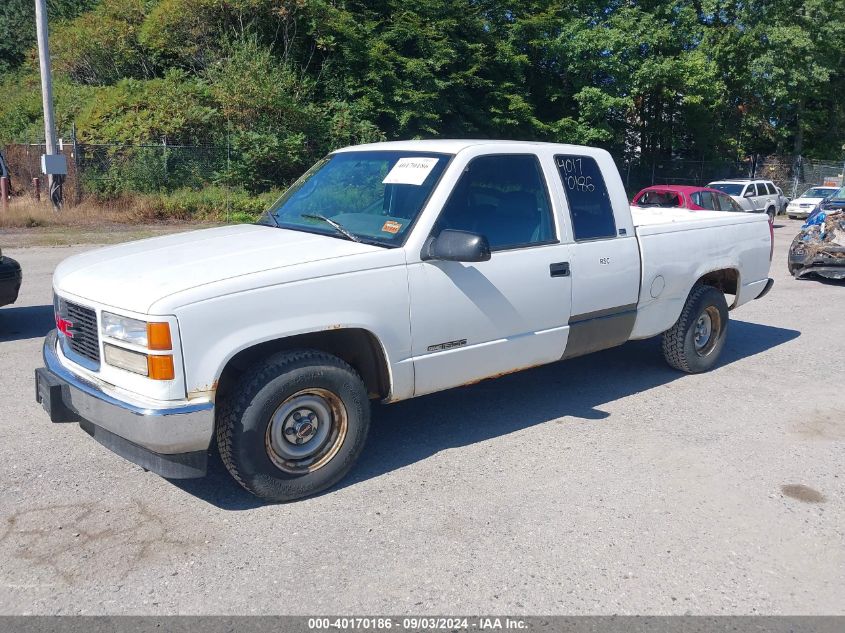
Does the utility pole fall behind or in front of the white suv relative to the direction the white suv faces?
in front

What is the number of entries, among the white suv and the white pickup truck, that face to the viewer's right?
0

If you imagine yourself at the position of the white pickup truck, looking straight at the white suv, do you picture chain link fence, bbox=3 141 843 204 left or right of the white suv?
left

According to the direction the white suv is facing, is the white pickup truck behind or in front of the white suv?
in front

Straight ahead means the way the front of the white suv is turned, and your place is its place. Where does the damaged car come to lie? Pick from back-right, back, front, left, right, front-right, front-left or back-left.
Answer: front-left
